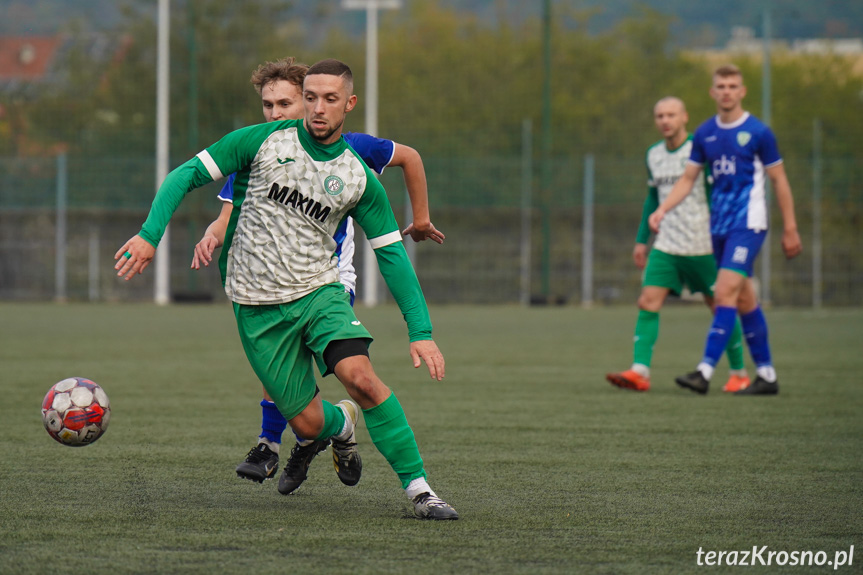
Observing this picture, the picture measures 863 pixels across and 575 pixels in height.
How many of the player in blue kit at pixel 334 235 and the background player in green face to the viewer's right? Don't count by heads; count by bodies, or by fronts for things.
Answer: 0

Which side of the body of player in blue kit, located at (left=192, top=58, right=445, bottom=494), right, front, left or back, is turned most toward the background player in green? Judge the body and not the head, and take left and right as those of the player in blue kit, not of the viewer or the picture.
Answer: back

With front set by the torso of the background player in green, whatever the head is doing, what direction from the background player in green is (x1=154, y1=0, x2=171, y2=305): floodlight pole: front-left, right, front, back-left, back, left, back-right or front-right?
right

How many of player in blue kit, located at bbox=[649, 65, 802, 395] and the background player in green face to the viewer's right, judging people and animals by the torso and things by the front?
0

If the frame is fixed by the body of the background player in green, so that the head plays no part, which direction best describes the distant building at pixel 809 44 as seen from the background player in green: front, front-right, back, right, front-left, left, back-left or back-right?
back-right

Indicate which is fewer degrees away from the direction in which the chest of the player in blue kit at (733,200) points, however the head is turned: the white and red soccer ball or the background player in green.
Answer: the white and red soccer ball

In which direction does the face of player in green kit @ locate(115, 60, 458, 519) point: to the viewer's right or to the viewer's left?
to the viewer's left

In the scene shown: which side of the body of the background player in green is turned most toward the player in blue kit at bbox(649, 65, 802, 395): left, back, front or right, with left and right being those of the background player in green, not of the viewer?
left

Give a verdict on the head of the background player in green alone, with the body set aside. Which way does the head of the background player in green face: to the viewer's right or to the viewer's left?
to the viewer's left

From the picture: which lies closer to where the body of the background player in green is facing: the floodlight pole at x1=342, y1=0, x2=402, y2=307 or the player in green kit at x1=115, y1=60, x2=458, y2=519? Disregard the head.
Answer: the player in green kit

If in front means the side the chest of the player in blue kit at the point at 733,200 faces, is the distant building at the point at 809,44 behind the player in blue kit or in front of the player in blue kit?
behind

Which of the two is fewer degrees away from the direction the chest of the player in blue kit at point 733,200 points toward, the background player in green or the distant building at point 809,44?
the background player in green
